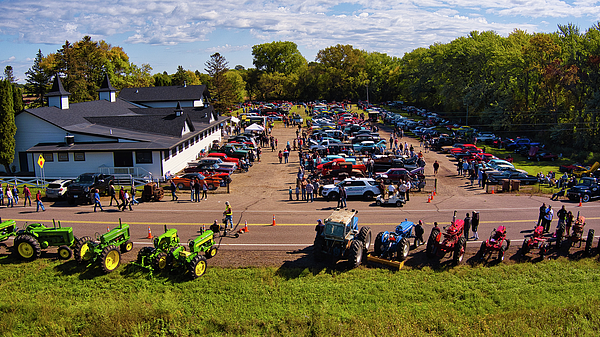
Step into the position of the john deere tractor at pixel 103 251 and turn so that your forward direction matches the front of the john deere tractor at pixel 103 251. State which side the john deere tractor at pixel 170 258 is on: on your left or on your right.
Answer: on your right

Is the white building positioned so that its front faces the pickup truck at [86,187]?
yes

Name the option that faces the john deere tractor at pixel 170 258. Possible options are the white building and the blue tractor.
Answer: the white building

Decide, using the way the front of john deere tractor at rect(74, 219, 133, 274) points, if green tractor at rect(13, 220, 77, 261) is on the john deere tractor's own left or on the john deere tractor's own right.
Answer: on the john deere tractor's own left

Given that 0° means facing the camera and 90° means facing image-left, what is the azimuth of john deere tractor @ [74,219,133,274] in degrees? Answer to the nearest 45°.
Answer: approximately 225°

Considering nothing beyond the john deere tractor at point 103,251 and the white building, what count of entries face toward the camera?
1
